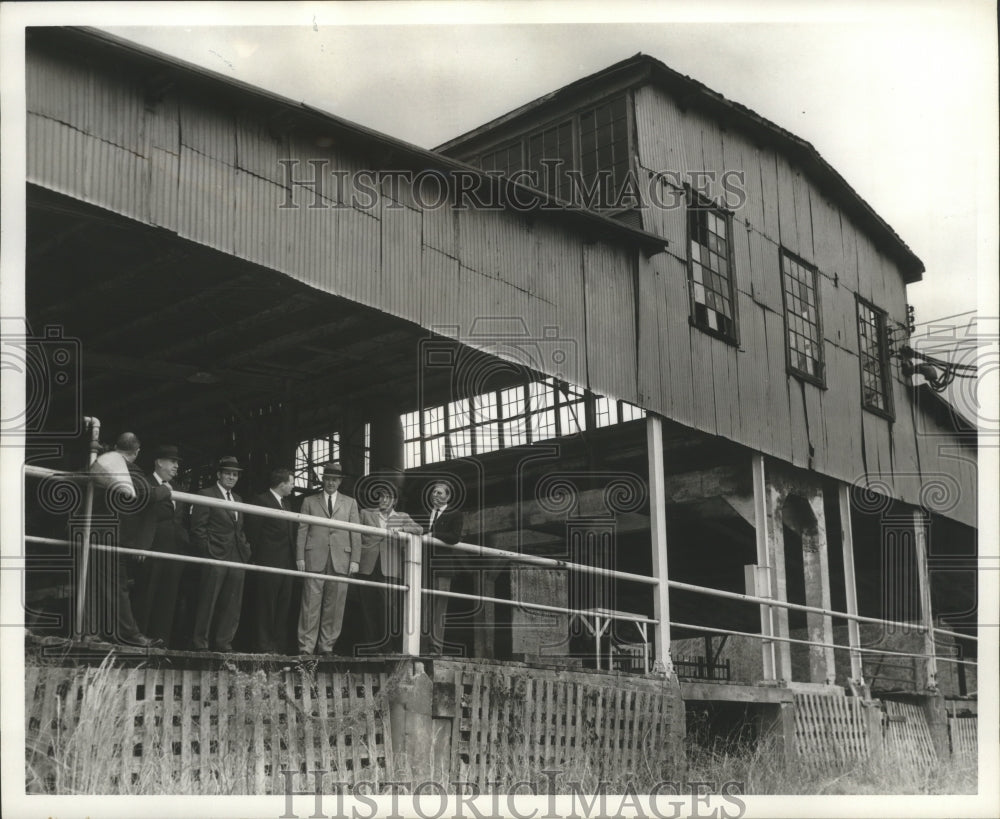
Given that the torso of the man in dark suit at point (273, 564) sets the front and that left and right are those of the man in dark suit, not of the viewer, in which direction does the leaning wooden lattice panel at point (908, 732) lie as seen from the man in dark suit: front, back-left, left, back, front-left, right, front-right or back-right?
left

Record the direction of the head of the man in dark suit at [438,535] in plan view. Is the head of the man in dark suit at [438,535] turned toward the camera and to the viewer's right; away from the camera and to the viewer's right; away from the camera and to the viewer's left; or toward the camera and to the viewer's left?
toward the camera and to the viewer's left

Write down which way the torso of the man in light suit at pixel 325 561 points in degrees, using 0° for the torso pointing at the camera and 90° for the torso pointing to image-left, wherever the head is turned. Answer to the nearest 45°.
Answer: approximately 0°

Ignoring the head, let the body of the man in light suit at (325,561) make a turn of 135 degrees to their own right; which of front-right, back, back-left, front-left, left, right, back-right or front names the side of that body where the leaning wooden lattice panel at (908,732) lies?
right

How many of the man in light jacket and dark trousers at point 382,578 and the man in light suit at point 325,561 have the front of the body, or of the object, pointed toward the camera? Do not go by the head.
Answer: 2
